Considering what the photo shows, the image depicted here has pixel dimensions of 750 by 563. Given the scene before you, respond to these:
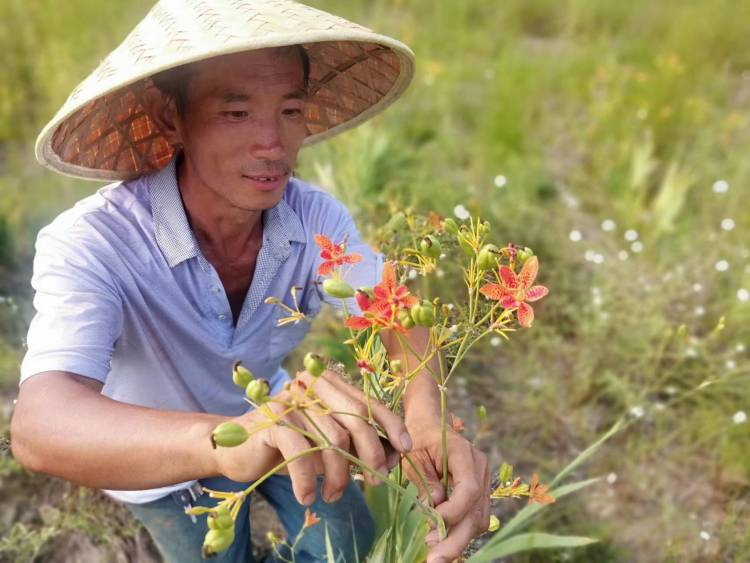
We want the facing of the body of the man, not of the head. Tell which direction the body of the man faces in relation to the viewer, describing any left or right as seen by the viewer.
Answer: facing the viewer and to the right of the viewer

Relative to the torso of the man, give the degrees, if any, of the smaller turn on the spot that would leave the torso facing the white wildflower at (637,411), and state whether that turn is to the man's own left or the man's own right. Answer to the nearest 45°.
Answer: approximately 45° to the man's own left

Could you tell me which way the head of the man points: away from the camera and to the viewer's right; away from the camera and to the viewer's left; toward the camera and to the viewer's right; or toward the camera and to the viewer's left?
toward the camera and to the viewer's right
